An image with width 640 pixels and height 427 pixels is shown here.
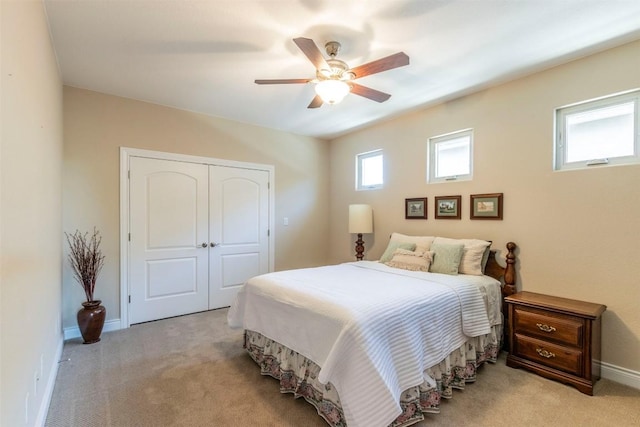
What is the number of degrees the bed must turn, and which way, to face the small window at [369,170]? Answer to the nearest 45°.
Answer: approximately 135° to its right

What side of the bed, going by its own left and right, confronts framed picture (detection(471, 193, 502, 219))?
back

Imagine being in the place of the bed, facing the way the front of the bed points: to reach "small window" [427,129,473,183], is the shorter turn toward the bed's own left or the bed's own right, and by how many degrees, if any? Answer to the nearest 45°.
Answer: approximately 180°

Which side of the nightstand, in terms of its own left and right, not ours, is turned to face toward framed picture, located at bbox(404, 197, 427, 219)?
right

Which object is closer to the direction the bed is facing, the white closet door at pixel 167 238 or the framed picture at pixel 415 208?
the white closet door

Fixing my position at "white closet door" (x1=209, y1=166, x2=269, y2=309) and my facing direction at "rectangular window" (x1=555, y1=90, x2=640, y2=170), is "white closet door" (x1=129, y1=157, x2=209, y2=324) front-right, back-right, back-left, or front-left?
back-right

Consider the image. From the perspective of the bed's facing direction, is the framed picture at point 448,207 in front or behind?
behind
